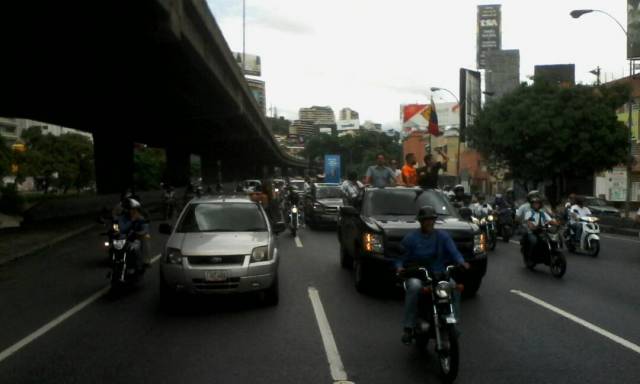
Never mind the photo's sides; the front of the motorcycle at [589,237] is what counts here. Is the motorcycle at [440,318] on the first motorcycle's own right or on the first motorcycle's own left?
on the first motorcycle's own right

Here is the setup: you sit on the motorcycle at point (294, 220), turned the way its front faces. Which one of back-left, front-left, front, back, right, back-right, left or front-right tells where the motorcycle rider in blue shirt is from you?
front

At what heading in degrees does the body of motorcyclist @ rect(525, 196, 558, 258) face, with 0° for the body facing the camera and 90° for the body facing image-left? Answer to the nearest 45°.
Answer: approximately 315°

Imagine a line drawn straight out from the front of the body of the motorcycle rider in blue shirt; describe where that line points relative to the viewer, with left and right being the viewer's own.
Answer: facing the viewer

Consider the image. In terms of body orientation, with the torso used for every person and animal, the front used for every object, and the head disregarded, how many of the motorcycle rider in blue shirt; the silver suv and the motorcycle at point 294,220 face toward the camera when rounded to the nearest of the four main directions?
3

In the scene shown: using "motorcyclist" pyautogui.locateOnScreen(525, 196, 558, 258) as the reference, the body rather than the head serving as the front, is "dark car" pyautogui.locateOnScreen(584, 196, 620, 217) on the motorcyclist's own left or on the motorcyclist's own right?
on the motorcyclist's own left

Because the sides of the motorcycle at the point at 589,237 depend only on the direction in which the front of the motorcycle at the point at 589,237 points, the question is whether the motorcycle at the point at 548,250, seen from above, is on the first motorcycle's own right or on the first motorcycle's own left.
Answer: on the first motorcycle's own right

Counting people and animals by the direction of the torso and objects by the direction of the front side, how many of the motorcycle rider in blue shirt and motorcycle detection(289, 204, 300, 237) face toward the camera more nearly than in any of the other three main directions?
2

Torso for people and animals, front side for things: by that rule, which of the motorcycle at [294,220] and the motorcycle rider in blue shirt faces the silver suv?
the motorcycle

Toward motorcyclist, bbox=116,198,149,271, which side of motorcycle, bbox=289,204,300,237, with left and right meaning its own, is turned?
front

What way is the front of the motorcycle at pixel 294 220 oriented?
toward the camera

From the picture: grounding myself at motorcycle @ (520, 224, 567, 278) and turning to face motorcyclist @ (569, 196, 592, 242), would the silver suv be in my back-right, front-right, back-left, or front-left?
back-left
